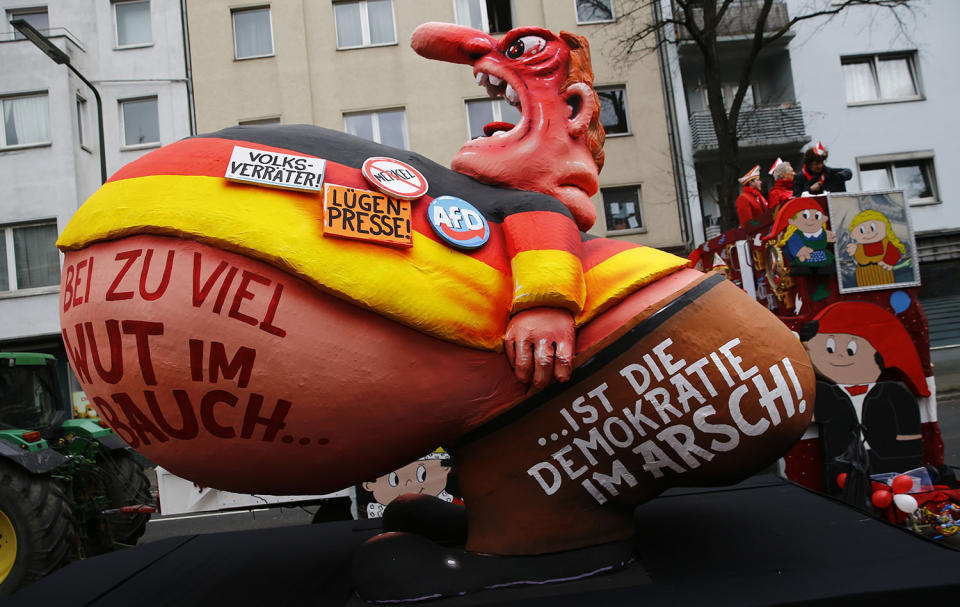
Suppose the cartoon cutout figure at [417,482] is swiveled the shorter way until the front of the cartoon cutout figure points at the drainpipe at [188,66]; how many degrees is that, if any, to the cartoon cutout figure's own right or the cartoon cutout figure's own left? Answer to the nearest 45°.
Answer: approximately 135° to the cartoon cutout figure's own right

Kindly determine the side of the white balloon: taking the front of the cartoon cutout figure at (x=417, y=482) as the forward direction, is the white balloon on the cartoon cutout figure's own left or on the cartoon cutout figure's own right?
on the cartoon cutout figure's own left

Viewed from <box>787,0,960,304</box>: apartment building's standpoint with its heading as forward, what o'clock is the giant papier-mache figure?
The giant papier-mache figure is roughly at 12 o'clock from the apartment building.

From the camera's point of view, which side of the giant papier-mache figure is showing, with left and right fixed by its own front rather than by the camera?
left

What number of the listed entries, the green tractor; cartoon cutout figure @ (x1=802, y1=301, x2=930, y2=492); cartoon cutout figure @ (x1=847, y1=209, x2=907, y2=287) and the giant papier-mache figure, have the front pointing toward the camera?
2

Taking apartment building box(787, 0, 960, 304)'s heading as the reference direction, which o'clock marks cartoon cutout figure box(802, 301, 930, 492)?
The cartoon cutout figure is roughly at 12 o'clock from the apartment building.

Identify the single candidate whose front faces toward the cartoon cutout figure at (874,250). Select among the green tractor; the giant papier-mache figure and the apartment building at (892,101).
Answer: the apartment building

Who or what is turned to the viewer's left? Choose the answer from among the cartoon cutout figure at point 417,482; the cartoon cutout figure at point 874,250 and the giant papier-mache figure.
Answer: the giant papier-mache figure
